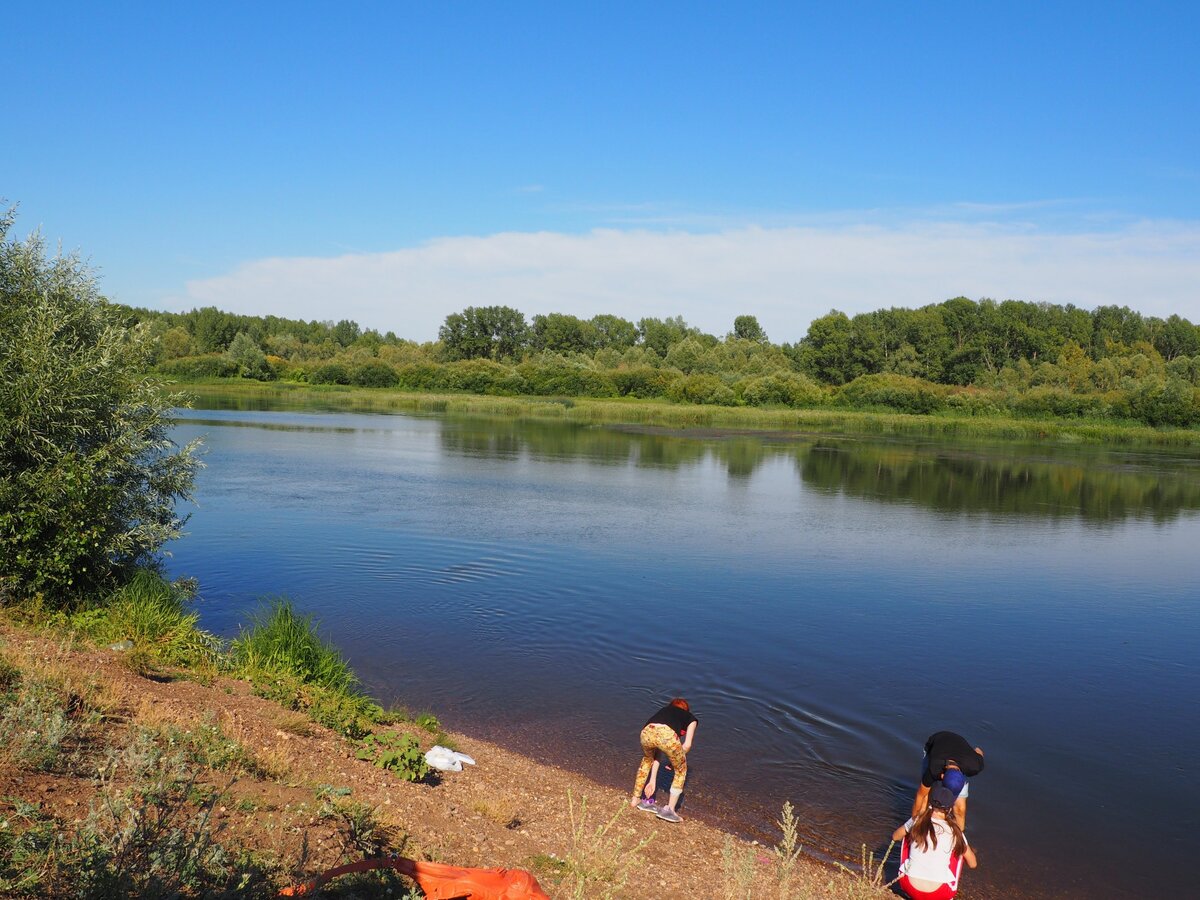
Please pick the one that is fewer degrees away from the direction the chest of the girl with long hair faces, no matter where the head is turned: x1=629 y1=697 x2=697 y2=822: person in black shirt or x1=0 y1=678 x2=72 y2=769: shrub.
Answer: the person in black shirt

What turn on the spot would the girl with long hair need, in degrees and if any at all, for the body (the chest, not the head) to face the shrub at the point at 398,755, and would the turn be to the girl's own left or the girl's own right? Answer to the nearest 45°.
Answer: approximately 90° to the girl's own left

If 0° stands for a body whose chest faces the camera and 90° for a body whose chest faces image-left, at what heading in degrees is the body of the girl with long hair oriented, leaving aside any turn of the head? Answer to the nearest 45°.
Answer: approximately 180°

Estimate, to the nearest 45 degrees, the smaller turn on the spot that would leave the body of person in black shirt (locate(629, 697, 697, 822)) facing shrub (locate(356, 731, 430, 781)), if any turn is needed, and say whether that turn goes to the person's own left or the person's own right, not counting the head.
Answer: approximately 135° to the person's own left

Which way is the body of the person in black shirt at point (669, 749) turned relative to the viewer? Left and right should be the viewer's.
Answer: facing away from the viewer and to the right of the viewer

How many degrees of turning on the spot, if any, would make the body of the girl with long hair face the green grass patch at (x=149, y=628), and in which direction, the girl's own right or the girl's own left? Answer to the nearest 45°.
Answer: approximately 90° to the girl's own left

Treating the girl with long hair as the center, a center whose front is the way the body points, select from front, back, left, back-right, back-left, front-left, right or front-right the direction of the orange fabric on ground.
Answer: back-left

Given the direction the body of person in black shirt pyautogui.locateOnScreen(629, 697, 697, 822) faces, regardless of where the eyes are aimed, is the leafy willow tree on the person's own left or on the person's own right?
on the person's own left

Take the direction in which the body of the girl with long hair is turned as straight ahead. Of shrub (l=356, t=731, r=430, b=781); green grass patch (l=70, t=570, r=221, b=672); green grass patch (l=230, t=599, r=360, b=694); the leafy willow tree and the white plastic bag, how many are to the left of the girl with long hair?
5

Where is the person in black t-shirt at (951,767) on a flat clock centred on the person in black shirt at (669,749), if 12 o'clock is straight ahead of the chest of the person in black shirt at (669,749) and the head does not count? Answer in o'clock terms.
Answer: the person in black t-shirt at (951,767) is roughly at 2 o'clock from the person in black shirt at (669,749).

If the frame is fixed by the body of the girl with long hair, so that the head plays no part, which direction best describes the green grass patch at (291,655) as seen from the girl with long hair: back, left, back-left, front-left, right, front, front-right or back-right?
left
